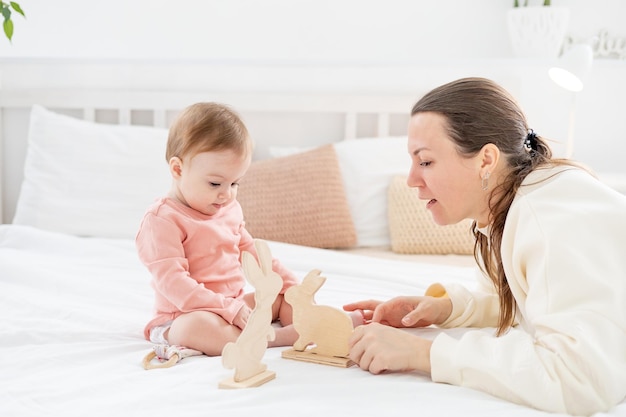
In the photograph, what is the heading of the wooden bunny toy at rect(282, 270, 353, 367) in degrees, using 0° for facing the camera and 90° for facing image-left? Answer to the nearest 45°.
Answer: approximately 90°

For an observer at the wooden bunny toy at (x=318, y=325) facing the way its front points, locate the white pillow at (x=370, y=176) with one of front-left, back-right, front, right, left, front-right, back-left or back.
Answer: right

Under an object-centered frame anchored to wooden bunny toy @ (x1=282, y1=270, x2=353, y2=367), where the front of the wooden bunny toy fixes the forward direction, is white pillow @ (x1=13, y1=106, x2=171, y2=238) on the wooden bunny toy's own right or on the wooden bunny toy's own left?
on the wooden bunny toy's own right

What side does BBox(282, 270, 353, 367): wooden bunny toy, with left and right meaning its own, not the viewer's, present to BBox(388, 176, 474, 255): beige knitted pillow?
right

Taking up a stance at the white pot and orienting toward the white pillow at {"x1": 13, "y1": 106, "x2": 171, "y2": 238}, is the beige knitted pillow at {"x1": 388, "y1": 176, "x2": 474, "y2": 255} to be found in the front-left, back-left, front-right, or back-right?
front-left

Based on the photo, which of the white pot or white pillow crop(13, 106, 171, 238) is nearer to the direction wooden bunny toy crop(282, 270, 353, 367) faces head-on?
the white pillow

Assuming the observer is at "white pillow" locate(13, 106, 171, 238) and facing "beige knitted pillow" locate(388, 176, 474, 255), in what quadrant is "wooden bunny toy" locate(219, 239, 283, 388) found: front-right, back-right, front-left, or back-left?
front-right

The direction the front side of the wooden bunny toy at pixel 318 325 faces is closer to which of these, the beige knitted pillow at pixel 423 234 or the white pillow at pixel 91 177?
the white pillow

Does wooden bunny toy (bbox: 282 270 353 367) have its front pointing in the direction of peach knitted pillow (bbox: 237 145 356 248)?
no
